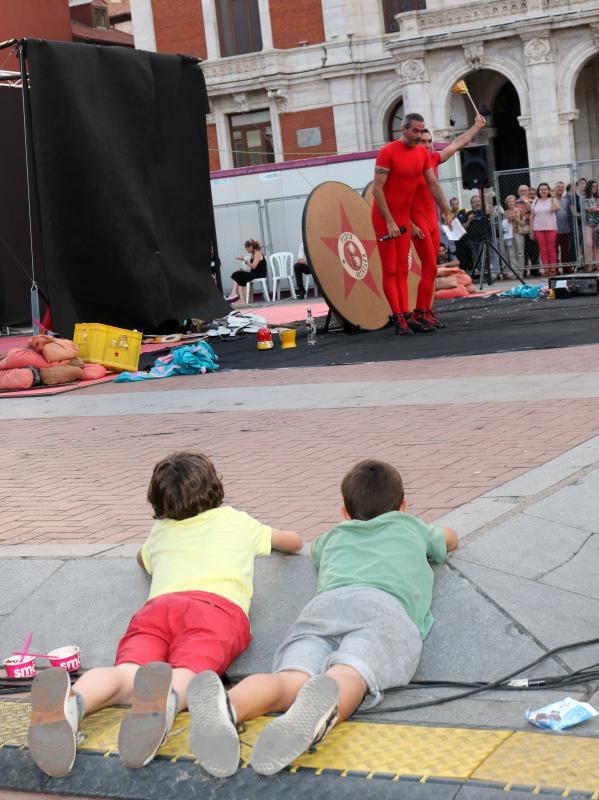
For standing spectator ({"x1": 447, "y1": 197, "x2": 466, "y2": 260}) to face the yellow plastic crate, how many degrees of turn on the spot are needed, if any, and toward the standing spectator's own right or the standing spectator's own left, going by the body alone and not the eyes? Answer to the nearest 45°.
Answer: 0° — they already face it

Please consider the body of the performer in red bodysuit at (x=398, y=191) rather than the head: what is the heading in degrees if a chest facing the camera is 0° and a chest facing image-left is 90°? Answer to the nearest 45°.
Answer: approximately 315°

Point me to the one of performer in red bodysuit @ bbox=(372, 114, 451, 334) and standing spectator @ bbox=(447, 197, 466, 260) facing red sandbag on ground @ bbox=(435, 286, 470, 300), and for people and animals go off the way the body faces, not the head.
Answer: the standing spectator

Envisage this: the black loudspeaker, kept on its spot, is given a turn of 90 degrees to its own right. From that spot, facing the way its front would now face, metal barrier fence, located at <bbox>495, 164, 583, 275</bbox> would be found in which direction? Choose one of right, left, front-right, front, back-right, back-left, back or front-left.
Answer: back-right

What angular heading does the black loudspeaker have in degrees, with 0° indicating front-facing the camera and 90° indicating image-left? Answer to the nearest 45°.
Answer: approximately 0°

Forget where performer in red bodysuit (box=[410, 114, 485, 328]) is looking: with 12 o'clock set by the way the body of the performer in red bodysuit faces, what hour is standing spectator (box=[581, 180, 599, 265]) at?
The standing spectator is roughly at 8 o'clock from the performer in red bodysuit.

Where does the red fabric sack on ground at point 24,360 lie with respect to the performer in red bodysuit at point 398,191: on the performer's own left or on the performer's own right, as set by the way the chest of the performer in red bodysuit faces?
on the performer's own right
